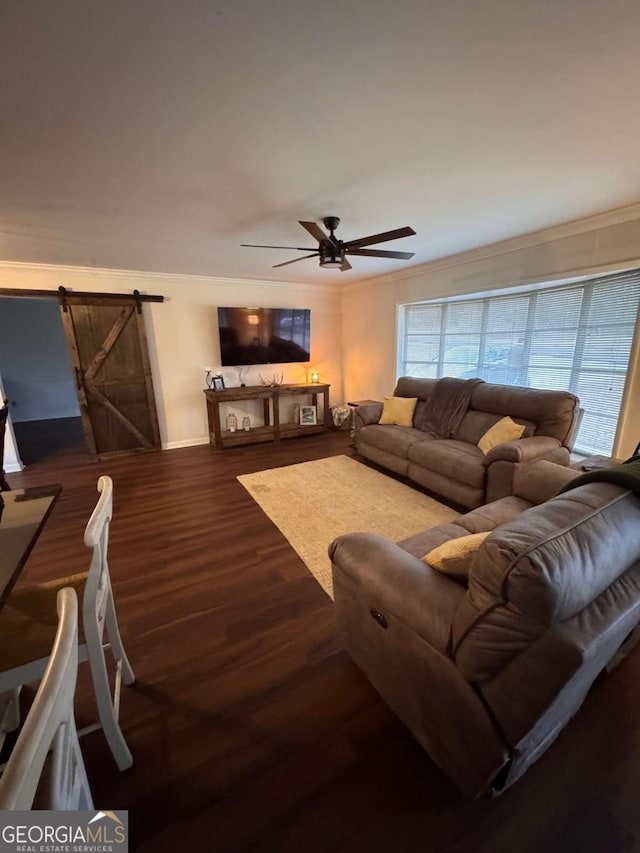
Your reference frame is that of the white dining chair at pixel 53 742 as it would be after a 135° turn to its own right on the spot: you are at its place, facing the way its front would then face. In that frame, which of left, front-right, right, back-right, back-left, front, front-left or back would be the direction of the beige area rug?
front

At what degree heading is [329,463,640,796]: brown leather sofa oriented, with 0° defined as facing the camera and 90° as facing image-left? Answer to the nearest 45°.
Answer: approximately 135°

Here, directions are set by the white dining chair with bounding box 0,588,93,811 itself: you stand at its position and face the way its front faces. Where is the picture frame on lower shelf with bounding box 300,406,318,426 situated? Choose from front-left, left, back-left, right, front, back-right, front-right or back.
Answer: back-right

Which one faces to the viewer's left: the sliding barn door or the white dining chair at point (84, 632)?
the white dining chair

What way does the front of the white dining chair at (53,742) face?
to the viewer's left

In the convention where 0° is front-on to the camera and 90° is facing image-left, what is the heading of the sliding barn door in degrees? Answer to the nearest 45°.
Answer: approximately 0°

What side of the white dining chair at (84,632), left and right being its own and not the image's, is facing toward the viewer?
left

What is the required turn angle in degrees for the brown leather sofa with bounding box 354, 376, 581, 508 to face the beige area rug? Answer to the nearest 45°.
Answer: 0° — it already faces it

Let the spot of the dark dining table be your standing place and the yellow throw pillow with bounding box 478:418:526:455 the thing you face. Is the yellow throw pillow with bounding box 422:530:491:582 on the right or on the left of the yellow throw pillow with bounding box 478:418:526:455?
right

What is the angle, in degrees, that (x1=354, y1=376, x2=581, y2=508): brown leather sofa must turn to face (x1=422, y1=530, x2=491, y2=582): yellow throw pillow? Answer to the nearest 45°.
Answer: approximately 45° to its left

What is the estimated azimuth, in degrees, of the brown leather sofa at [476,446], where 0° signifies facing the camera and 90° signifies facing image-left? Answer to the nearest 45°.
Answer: approximately 45°

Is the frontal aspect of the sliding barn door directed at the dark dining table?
yes

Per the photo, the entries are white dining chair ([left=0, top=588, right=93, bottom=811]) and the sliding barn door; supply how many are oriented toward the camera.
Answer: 1
